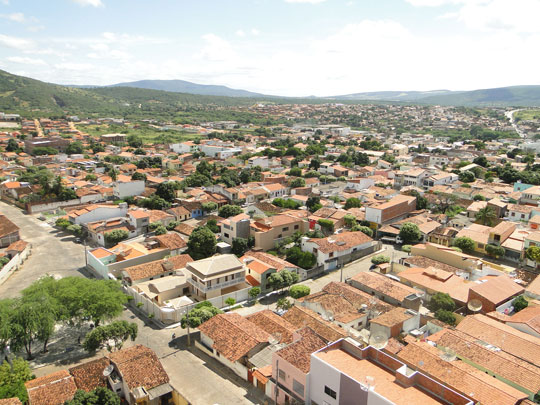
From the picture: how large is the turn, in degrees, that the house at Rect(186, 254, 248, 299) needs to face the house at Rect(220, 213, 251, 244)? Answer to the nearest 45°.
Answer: approximately 135° to its left

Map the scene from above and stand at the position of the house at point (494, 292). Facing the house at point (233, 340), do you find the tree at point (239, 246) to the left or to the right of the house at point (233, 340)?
right

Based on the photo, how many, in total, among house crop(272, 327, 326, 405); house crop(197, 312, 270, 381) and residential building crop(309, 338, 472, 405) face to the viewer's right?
0

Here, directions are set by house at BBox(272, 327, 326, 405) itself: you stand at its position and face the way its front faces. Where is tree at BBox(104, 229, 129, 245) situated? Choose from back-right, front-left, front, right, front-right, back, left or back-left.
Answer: right

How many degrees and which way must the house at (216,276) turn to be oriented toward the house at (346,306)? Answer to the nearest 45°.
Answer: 0° — it already faces it

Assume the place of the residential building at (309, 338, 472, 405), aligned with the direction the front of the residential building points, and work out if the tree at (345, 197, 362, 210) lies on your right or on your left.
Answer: on your right

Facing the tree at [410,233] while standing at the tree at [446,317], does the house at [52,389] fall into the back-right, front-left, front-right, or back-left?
back-left

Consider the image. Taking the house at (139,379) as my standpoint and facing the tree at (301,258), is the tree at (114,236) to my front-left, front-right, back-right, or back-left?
front-left

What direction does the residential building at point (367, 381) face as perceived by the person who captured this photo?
facing the viewer and to the left of the viewer

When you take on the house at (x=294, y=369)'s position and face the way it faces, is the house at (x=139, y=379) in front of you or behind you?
in front

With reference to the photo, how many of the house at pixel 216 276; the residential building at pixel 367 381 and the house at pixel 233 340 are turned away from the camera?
0

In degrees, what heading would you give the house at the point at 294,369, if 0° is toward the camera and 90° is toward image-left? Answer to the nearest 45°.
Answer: approximately 45°

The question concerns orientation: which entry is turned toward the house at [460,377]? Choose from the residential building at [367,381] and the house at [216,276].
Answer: the house at [216,276]

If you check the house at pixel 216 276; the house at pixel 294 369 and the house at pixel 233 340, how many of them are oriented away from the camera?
0

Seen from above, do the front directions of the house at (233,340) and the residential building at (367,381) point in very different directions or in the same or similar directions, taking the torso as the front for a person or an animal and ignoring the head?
same or similar directions

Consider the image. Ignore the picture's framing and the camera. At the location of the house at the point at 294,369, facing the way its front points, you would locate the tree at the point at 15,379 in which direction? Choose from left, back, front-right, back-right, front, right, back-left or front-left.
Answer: front-right

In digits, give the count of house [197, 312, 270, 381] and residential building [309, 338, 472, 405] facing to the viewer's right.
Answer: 0
